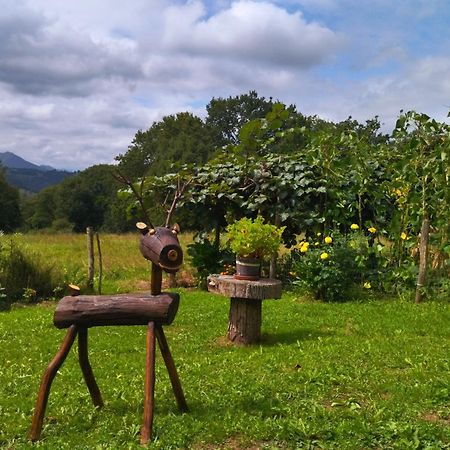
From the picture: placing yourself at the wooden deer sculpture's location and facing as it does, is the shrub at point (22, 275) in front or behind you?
behind

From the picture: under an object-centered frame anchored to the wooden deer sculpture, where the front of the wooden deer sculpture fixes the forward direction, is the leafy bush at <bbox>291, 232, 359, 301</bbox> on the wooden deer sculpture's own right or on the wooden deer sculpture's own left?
on the wooden deer sculpture's own left

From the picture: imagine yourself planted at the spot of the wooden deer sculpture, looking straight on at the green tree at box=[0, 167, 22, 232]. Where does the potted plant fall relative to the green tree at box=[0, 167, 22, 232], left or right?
right

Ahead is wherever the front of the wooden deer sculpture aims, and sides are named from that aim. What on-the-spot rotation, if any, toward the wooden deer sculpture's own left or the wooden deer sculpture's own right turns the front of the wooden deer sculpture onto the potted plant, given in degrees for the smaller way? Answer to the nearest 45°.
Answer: approximately 90° to the wooden deer sculpture's own left

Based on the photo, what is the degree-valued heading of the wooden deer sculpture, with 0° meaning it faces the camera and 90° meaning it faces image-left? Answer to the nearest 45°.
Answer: approximately 315°

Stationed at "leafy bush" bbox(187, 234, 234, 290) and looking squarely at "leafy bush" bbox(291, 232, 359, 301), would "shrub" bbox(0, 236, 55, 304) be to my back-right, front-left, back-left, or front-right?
back-right

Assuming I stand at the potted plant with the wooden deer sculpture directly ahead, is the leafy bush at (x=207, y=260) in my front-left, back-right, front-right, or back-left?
back-right

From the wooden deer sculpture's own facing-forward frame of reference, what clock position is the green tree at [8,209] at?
The green tree is roughly at 7 o'clock from the wooden deer sculpture.

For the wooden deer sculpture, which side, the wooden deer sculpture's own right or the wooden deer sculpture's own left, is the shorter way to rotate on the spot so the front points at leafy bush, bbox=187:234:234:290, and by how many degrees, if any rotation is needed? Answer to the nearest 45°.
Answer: approximately 135° to the wooden deer sculpture's own left
